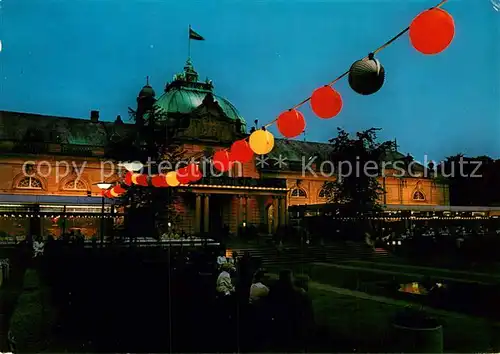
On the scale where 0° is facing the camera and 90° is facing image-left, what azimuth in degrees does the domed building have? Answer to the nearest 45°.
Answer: approximately 315°

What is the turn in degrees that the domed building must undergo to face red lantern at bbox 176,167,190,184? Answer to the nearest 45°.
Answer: approximately 45° to its right

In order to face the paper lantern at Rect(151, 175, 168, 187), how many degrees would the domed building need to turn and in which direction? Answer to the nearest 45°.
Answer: approximately 45° to its right

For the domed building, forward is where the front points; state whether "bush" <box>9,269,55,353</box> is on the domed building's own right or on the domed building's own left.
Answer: on the domed building's own right
